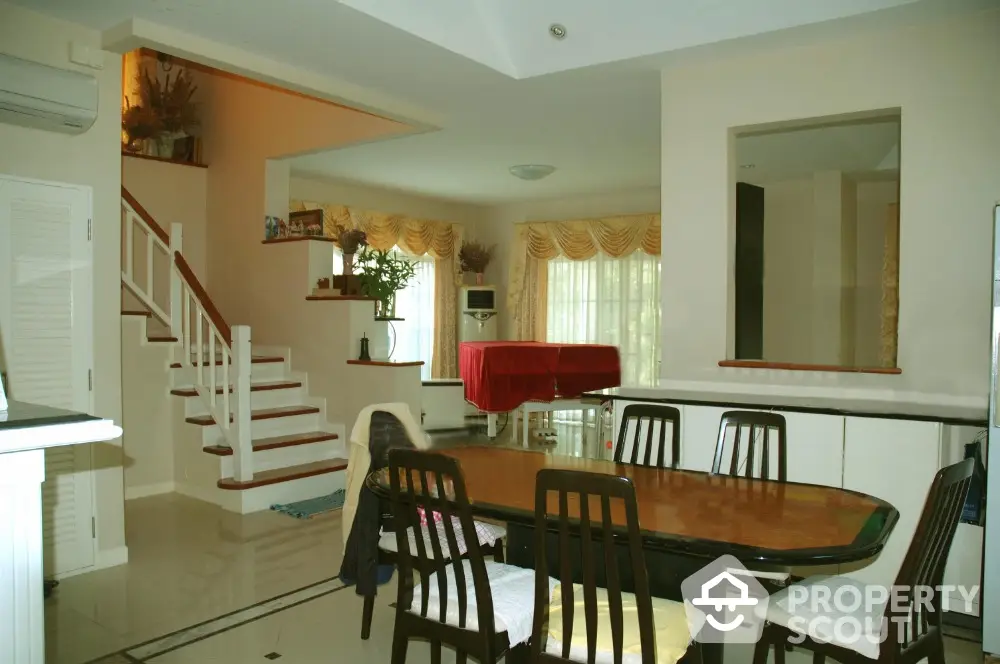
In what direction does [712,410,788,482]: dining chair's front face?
toward the camera

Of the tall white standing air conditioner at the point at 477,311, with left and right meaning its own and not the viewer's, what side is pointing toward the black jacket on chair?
front

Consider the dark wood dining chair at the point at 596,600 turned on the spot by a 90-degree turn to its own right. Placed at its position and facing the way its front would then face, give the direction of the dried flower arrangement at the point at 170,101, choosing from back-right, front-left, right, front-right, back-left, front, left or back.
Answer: back

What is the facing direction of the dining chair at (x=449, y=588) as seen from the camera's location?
facing away from the viewer and to the right of the viewer

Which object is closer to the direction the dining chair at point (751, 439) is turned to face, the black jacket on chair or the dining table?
the dining table

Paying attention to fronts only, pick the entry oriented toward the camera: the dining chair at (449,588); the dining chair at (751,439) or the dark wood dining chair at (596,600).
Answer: the dining chair at (751,439)

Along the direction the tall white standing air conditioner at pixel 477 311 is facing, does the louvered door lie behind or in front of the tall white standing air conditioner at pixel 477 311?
in front

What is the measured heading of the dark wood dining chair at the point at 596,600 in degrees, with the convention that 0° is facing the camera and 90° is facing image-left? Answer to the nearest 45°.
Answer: approximately 225°

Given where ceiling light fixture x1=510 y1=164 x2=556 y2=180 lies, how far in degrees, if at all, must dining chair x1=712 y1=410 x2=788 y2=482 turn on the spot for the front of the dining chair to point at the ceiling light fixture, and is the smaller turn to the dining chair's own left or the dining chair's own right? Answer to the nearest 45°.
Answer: approximately 135° to the dining chair's own right

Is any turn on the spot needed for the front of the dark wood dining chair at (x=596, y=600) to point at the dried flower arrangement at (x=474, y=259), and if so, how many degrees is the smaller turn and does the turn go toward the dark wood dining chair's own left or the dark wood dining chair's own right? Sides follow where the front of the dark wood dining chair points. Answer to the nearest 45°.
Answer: approximately 45° to the dark wood dining chair's own left

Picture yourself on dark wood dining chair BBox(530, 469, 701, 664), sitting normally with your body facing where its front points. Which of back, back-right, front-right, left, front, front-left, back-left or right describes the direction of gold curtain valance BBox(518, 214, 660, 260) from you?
front-left

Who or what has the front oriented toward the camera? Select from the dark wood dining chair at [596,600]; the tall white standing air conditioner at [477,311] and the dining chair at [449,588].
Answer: the tall white standing air conditioner

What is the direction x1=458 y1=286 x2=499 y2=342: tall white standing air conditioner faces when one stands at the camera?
facing the viewer

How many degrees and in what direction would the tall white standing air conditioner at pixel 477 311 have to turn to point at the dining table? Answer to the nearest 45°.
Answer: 0° — it already faces it

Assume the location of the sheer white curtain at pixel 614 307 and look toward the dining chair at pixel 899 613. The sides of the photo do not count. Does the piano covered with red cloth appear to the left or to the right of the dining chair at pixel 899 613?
right
